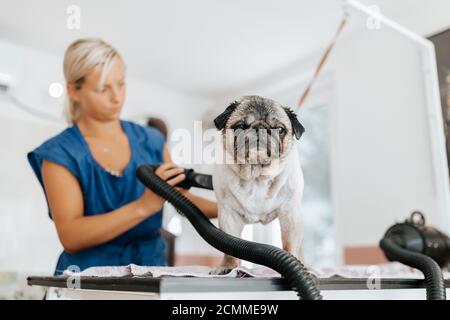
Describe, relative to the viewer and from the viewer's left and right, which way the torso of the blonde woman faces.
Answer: facing the viewer and to the right of the viewer

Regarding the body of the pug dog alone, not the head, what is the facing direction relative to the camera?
toward the camera

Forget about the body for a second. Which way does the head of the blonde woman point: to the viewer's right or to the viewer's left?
to the viewer's right

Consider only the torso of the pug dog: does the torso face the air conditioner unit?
no
